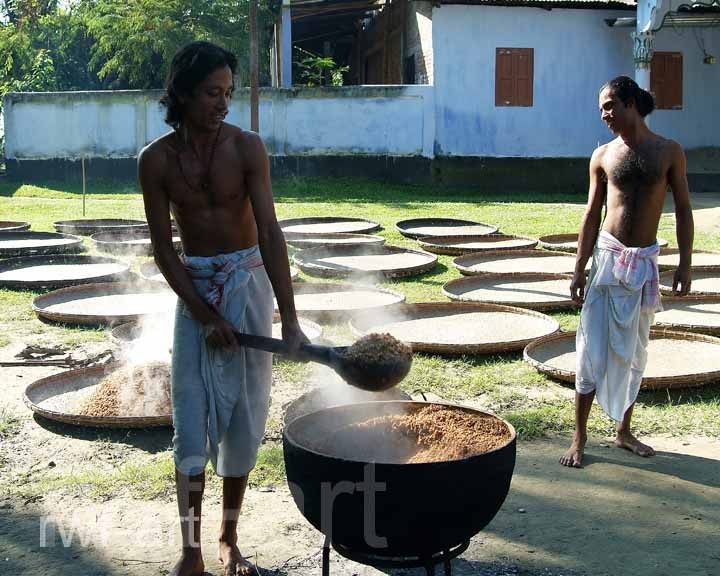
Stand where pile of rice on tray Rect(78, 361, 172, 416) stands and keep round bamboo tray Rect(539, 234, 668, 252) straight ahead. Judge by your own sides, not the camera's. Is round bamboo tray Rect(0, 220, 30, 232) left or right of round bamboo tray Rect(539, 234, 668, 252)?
left

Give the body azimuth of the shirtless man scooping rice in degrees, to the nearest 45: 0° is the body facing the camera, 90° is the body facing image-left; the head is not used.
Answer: approximately 0°

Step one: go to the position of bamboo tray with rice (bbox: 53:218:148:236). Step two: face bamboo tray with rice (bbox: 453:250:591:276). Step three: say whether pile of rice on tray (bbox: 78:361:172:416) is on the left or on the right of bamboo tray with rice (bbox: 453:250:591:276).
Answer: right

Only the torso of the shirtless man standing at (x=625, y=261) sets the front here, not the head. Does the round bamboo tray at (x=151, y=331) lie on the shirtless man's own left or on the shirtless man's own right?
on the shirtless man's own right

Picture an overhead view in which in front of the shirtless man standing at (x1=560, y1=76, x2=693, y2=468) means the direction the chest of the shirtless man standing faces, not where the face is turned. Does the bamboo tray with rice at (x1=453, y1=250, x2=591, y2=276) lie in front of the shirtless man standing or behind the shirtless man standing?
behind

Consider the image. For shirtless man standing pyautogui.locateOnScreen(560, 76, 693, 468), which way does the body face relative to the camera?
toward the camera

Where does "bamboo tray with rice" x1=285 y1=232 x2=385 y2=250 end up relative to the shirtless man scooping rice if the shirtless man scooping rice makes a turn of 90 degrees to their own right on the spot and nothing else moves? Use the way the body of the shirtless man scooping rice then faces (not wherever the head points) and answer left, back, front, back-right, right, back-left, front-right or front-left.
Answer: right

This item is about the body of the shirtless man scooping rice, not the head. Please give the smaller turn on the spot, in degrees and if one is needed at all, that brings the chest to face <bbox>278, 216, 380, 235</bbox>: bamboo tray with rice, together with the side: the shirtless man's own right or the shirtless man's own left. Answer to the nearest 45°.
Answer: approximately 180°

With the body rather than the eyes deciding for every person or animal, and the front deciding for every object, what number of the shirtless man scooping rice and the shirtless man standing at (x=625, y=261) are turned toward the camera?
2

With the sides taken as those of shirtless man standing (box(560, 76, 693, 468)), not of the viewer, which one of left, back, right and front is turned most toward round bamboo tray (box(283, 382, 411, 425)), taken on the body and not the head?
right

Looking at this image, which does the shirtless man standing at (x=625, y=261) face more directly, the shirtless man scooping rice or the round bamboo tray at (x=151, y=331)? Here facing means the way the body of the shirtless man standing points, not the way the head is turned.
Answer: the shirtless man scooping rice
